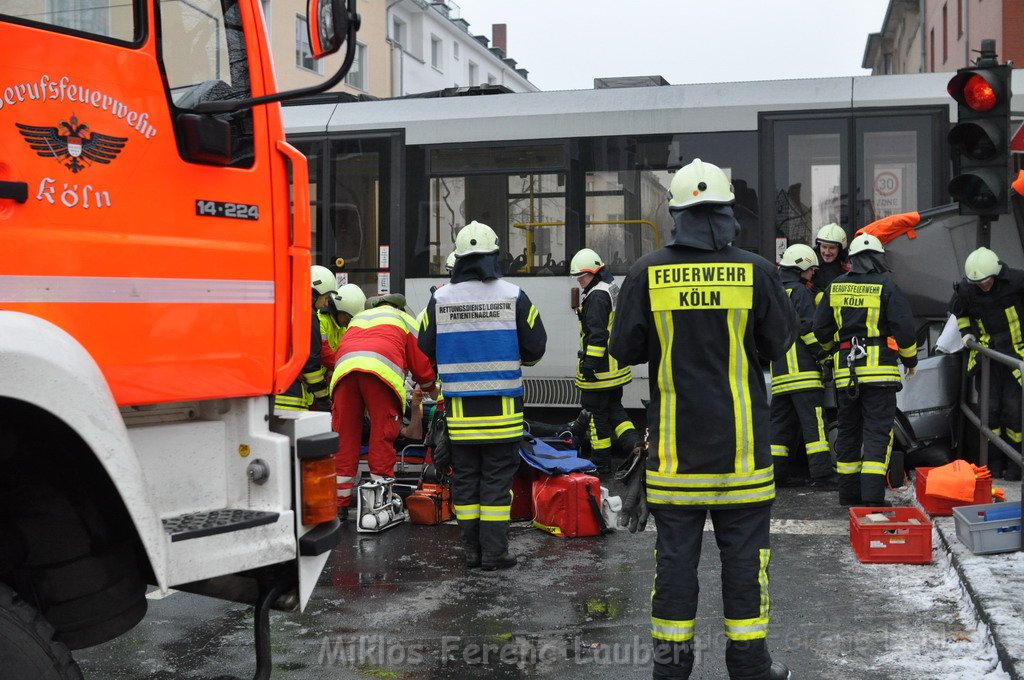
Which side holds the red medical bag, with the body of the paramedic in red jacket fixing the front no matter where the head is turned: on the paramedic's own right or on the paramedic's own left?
on the paramedic's own right

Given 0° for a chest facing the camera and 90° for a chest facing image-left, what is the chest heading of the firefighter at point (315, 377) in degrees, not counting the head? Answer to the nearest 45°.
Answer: approximately 270°

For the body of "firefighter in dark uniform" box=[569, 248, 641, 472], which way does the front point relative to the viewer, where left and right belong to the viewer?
facing to the left of the viewer

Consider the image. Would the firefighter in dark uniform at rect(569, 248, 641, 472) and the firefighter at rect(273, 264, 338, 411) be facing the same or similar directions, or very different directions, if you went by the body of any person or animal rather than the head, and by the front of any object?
very different directions

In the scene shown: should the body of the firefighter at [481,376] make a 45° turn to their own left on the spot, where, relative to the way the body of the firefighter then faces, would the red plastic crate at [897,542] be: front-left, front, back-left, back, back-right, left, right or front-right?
back-right

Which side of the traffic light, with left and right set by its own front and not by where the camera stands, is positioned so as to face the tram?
right

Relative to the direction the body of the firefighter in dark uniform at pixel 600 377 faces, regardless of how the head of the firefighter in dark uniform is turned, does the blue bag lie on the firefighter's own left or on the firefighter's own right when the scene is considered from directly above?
on the firefighter's own left

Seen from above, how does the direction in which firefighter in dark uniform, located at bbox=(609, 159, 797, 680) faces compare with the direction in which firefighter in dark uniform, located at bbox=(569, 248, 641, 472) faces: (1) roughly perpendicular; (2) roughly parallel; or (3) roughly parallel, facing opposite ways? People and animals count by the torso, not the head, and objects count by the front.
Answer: roughly perpendicular

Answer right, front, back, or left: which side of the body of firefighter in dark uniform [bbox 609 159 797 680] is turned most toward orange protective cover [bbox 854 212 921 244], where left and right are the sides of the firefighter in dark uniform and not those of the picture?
front

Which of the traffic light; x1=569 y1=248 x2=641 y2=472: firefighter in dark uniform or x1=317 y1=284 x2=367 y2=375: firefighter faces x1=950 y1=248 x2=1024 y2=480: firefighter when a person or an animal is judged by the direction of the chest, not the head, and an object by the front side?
x1=317 y1=284 x2=367 y2=375: firefighter

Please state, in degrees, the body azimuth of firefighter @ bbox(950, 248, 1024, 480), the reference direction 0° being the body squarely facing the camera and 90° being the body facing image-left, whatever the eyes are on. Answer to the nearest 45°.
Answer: approximately 45°

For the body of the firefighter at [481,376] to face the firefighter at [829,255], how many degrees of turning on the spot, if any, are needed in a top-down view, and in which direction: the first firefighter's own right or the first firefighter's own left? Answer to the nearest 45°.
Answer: approximately 45° to the first firefighter's own right

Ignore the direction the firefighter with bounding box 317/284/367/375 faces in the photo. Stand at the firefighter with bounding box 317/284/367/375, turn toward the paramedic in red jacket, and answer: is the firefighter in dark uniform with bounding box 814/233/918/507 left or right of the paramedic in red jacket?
left

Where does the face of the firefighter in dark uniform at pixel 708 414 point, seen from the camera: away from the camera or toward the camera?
away from the camera

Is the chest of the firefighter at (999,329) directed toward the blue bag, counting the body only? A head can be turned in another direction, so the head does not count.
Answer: yes

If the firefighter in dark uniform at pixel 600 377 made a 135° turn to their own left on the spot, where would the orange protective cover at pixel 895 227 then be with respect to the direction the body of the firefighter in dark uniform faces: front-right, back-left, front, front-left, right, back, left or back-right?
front-left
